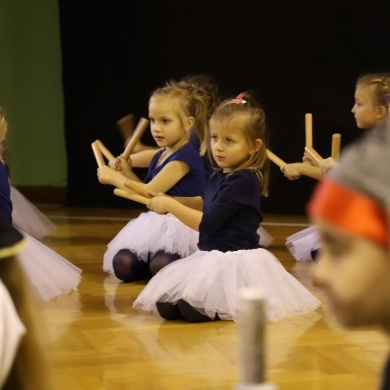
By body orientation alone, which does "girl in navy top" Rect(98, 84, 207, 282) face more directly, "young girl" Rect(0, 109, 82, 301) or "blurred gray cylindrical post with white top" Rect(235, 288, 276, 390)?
the young girl

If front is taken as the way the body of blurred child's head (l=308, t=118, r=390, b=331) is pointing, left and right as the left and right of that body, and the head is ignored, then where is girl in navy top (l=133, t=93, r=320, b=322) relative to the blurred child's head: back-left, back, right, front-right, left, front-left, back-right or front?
right

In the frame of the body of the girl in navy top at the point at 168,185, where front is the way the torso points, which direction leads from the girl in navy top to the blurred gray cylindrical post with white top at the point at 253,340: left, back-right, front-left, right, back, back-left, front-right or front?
front-left

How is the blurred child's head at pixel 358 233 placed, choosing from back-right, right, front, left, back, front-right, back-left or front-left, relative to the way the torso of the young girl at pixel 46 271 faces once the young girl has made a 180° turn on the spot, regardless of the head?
right

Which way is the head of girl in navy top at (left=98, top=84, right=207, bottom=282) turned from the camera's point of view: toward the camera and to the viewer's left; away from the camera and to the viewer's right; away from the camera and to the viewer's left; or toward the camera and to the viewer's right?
toward the camera and to the viewer's left

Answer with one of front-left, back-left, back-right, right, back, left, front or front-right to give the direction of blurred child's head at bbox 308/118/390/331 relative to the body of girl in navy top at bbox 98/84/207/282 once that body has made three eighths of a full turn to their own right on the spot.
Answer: back

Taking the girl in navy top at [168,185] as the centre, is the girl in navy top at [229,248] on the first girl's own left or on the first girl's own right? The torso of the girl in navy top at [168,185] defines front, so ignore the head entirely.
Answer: on the first girl's own left

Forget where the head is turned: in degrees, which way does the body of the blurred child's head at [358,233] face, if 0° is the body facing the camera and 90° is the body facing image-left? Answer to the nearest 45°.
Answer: approximately 90°

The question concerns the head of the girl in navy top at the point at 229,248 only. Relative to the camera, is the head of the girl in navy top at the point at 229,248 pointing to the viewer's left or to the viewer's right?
to the viewer's left

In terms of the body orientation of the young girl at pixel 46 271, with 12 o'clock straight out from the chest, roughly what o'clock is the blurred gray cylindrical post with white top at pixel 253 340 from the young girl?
The blurred gray cylindrical post with white top is roughly at 9 o'clock from the young girl.

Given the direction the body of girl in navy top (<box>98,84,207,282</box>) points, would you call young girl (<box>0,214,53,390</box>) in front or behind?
in front

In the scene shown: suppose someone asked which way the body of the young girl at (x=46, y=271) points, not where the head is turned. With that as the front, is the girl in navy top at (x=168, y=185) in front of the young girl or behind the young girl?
behind

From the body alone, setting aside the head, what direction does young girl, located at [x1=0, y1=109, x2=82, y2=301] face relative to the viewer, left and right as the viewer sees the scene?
facing to the left of the viewer
